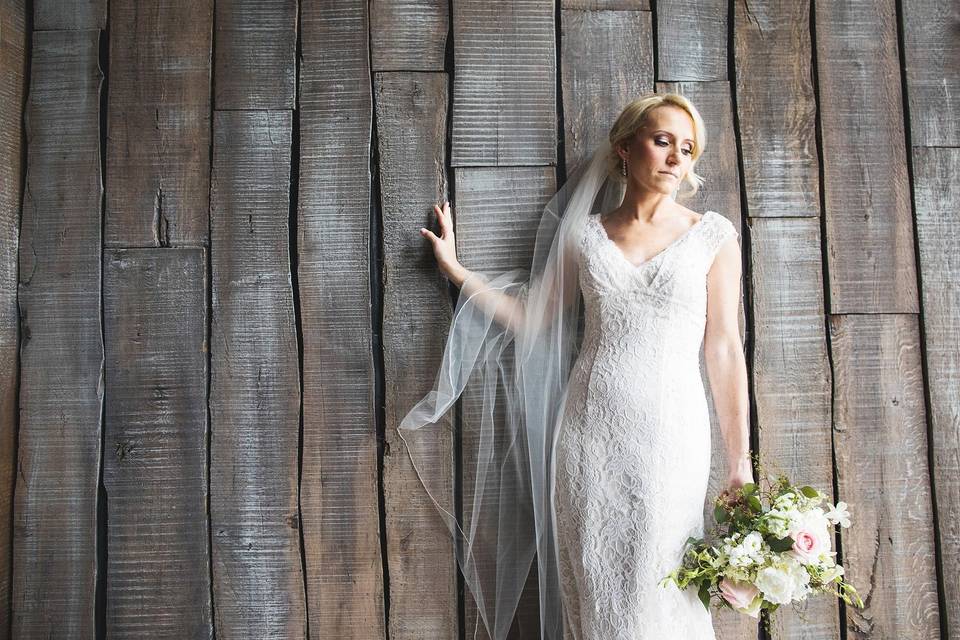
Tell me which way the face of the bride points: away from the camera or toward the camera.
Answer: toward the camera

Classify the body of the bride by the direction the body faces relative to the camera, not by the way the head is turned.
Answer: toward the camera
